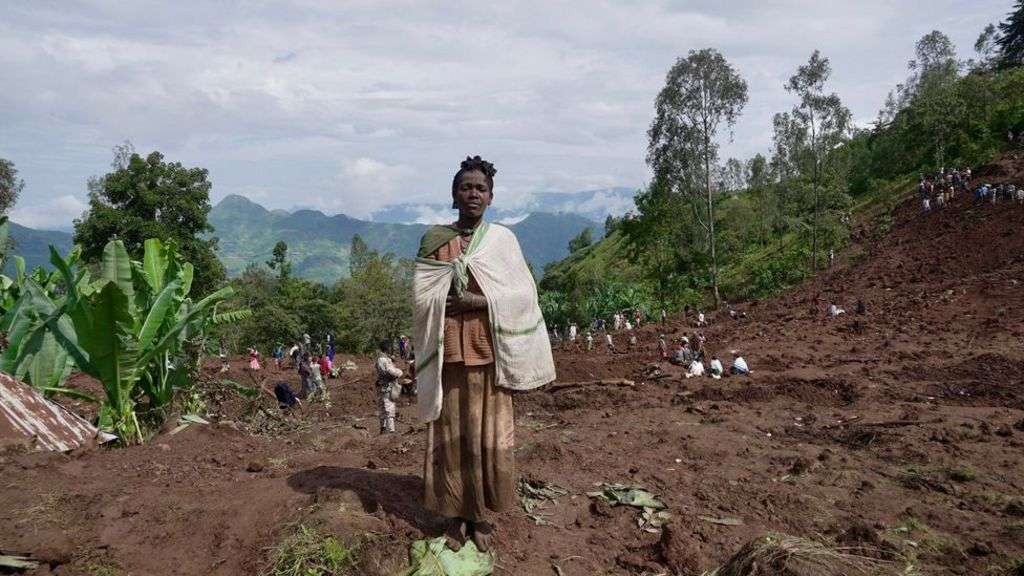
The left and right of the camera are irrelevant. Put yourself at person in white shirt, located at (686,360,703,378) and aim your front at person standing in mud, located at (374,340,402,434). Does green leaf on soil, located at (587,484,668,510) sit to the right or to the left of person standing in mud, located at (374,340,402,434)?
left

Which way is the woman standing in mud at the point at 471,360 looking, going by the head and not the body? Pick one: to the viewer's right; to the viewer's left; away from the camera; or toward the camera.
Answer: toward the camera

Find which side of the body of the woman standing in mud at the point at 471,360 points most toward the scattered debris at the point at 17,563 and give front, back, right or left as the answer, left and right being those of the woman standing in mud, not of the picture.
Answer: right

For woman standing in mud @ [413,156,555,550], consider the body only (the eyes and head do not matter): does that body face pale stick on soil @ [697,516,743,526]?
no

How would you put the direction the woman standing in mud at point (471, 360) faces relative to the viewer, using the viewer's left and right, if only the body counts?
facing the viewer

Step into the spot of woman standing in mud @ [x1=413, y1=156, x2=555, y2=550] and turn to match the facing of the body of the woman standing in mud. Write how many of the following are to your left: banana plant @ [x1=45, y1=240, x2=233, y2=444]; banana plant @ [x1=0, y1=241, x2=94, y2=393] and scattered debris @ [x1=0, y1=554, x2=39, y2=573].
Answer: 0

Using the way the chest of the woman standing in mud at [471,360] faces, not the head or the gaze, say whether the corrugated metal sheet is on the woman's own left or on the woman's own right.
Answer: on the woman's own right

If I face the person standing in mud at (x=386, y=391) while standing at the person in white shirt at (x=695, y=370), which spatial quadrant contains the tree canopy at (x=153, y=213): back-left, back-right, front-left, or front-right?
front-right

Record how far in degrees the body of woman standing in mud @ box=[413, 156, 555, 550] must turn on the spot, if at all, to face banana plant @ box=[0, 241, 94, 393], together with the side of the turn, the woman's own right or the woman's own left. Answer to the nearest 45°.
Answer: approximately 135° to the woman's own right

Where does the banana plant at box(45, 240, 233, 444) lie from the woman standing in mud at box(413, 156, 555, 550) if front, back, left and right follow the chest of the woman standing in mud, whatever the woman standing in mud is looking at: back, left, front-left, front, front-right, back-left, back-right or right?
back-right

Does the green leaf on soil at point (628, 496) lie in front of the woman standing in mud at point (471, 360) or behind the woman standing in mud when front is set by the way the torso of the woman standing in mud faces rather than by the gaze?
behind

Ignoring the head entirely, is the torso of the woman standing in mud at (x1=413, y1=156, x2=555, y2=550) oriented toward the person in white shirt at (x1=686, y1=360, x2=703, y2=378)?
no

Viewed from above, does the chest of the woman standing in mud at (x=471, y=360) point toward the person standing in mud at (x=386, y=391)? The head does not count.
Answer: no

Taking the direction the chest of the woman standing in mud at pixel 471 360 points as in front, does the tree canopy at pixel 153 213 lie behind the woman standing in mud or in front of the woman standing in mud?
behind
